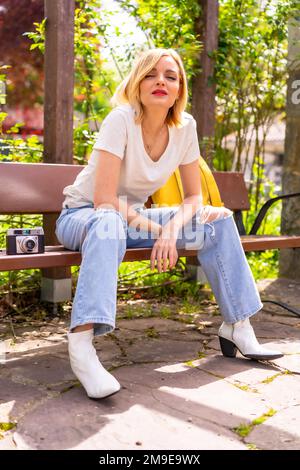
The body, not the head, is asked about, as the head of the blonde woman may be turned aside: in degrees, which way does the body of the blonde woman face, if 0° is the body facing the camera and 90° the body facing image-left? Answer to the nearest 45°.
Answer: approximately 315°

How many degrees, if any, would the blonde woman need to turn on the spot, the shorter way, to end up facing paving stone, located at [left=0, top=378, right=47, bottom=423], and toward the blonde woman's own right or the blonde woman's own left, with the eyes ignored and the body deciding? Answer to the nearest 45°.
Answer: approximately 90° to the blonde woman's own right

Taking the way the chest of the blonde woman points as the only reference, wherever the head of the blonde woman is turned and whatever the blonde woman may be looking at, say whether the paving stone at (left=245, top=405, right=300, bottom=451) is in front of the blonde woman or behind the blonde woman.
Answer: in front

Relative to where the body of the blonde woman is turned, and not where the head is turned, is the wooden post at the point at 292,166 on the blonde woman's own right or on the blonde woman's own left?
on the blonde woman's own left

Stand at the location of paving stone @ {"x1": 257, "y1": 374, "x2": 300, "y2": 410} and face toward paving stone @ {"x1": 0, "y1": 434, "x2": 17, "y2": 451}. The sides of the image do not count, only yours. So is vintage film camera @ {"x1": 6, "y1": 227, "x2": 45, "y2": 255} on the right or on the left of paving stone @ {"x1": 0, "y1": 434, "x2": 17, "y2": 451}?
right

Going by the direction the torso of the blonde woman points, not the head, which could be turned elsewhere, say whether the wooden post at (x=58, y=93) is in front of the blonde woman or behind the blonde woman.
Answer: behind

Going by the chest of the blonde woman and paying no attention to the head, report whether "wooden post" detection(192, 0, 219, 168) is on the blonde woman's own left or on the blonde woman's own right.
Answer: on the blonde woman's own left
